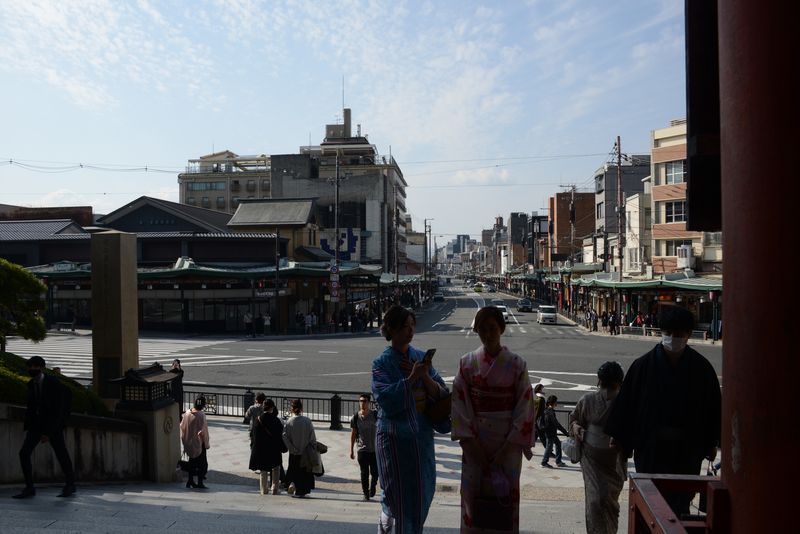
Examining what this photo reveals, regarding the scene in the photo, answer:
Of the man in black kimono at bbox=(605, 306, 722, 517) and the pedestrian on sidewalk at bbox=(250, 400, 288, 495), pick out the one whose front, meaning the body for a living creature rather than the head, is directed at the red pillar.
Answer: the man in black kimono

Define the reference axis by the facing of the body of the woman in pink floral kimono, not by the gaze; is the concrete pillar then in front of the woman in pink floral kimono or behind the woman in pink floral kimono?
behind

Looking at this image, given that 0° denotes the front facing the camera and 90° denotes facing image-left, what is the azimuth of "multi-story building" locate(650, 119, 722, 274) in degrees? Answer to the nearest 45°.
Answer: approximately 45°

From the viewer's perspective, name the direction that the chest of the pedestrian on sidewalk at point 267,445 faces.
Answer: away from the camera

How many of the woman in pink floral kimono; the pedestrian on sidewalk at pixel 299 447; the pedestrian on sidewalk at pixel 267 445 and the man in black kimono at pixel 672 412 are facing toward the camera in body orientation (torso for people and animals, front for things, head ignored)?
2

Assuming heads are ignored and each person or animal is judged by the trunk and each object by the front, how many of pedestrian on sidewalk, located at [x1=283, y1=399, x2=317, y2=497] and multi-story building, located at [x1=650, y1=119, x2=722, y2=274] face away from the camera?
1

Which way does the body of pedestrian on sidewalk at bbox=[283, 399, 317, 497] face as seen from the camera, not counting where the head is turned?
away from the camera

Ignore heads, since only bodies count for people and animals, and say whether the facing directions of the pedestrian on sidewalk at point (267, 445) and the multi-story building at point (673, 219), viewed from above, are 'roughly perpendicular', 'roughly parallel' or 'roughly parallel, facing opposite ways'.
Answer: roughly perpendicular

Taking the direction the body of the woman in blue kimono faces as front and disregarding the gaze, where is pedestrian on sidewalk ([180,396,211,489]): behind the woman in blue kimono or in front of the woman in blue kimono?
behind

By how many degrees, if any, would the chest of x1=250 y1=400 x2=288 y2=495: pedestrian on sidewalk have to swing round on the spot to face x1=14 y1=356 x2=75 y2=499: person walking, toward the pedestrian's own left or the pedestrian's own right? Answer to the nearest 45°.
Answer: approximately 135° to the pedestrian's own left
